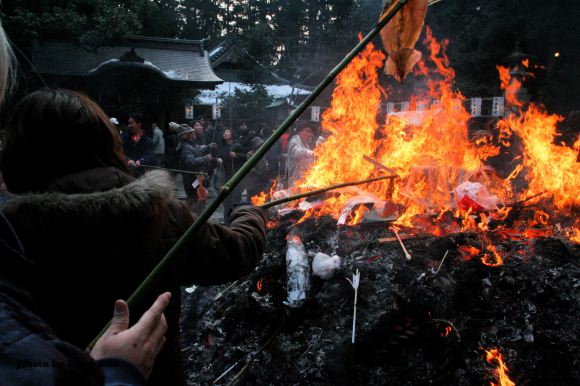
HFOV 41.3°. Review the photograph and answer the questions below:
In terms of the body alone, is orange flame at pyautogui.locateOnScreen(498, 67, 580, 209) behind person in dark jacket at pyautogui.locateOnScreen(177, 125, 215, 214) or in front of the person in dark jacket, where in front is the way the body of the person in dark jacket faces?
in front

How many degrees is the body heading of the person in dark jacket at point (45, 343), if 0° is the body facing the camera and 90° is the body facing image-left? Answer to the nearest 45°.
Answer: approximately 225°

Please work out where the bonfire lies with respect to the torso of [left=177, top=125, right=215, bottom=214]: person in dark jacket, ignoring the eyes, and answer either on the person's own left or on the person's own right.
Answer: on the person's own right

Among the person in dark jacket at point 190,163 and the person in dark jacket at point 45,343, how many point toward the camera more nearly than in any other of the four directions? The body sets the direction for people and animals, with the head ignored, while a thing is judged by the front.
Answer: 0

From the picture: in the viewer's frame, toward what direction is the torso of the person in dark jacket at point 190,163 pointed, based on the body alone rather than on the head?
to the viewer's right

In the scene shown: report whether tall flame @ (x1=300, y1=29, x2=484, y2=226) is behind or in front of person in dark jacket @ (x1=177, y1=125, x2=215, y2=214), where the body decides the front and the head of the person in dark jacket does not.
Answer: in front

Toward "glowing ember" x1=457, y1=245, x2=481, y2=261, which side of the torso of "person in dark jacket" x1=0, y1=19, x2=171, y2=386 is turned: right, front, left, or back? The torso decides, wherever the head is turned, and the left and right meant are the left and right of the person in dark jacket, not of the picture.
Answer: front

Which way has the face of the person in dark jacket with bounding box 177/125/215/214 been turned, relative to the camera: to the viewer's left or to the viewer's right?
to the viewer's right

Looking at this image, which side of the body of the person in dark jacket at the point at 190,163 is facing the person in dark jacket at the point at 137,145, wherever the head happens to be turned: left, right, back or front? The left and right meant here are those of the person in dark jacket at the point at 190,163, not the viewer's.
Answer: back

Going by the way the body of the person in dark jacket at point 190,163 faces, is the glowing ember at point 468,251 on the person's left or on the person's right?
on the person's right

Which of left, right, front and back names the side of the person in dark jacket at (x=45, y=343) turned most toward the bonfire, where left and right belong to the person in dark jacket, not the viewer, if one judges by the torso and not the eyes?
front

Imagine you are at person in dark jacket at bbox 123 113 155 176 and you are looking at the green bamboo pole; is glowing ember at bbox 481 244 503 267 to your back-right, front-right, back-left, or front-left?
front-left
